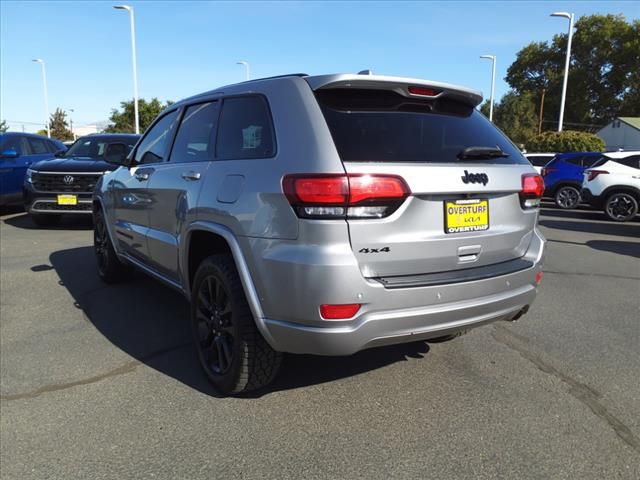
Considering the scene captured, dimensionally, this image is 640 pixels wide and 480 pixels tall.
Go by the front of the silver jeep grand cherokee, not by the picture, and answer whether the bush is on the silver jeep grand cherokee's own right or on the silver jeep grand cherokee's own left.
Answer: on the silver jeep grand cherokee's own right

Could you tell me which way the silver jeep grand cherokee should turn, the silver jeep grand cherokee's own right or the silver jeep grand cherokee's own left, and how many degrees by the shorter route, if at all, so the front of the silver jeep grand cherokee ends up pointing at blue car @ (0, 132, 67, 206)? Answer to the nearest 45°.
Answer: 0° — it already faces it

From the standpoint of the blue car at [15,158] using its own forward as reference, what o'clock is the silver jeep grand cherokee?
The silver jeep grand cherokee is roughly at 10 o'clock from the blue car.

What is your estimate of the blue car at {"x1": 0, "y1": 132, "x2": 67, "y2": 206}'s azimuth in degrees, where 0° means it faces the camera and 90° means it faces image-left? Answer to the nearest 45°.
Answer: approximately 45°

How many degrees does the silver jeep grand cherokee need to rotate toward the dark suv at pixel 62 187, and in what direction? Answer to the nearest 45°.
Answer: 0° — it already faces it

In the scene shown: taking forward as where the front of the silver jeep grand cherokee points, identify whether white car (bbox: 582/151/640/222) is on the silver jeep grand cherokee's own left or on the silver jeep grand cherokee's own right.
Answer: on the silver jeep grand cherokee's own right

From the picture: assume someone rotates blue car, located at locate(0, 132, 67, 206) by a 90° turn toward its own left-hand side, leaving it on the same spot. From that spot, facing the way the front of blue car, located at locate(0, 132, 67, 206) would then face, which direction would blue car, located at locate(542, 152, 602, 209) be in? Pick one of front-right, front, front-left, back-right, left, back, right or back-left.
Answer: front-left

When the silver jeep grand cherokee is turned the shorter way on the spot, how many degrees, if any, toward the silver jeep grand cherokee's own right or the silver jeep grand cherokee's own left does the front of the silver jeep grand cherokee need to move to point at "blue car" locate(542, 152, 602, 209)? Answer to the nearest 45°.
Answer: approximately 90° to the silver jeep grand cherokee's own right

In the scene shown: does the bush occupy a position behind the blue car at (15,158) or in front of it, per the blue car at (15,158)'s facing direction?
behind

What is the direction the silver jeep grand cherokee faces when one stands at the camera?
facing away from the viewer and to the left of the viewer

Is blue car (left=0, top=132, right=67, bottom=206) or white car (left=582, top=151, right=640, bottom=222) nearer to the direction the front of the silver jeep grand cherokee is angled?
the blue car

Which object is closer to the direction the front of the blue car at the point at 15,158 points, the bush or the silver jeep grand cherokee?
the silver jeep grand cherokee
